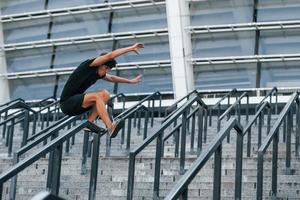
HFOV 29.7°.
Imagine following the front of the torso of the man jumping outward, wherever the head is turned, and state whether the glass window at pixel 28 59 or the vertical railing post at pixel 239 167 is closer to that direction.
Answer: the vertical railing post

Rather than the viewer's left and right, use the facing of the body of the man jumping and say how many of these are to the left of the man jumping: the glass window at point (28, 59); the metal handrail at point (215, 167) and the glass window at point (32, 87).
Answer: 2

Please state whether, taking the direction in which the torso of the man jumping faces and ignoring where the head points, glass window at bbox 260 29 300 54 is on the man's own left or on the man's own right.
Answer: on the man's own left

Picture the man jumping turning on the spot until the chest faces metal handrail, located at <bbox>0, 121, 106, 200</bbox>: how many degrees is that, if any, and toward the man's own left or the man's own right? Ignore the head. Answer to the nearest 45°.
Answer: approximately 90° to the man's own right

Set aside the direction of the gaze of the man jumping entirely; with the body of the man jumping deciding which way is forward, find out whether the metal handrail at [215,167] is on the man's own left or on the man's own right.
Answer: on the man's own right

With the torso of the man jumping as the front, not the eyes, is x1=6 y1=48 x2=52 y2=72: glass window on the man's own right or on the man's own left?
on the man's own left

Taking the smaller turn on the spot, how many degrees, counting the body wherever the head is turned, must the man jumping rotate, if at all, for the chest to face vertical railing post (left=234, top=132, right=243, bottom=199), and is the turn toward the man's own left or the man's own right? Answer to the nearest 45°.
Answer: approximately 45° to the man's own right

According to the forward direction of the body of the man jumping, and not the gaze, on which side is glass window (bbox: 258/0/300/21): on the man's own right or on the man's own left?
on the man's own left

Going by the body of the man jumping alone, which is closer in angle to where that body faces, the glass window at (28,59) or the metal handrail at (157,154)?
the metal handrail

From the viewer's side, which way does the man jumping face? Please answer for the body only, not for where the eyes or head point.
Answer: to the viewer's right

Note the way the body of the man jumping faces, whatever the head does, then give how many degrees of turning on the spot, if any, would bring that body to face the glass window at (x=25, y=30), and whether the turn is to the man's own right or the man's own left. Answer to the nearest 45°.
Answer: approximately 90° to the man's own left

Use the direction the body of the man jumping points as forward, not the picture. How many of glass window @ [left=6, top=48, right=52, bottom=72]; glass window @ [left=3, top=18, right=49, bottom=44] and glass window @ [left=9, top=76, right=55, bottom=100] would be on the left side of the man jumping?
3

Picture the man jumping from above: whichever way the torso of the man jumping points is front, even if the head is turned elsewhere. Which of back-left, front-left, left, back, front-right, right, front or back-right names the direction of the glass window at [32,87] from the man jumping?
left

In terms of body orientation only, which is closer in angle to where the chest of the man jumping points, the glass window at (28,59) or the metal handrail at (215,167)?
the metal handrail
